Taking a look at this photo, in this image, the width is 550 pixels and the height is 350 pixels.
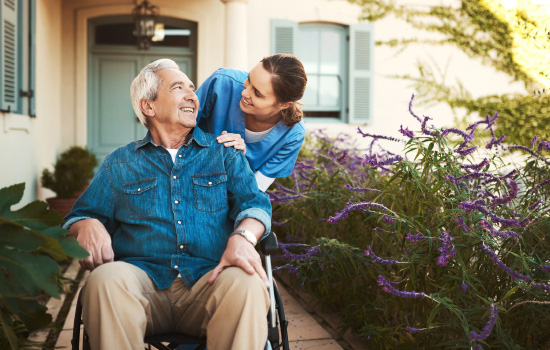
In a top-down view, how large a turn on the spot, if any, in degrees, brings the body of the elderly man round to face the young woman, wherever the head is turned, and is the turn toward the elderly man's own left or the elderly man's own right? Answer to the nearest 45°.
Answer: approximately 135° to the elderly man's own left

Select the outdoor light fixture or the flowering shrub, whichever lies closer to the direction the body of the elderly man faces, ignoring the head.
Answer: the flowering shrub

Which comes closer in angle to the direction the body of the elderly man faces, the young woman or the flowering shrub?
the flowering shrub

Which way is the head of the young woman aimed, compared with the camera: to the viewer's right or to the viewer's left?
to the viewer's left

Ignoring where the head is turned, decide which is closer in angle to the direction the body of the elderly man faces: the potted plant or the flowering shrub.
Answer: the flowering shrub

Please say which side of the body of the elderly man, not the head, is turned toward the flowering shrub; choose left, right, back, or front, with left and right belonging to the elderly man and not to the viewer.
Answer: left

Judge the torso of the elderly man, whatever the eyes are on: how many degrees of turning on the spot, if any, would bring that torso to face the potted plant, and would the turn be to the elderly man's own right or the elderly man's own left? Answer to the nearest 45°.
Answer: approximately 180°

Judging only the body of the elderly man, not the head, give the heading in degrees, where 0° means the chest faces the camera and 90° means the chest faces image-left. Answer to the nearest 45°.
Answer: approximately 0°

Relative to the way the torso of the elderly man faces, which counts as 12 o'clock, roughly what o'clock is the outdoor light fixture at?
The outdoor light fixture is roughly at 6 o'clock from the elderly man.
